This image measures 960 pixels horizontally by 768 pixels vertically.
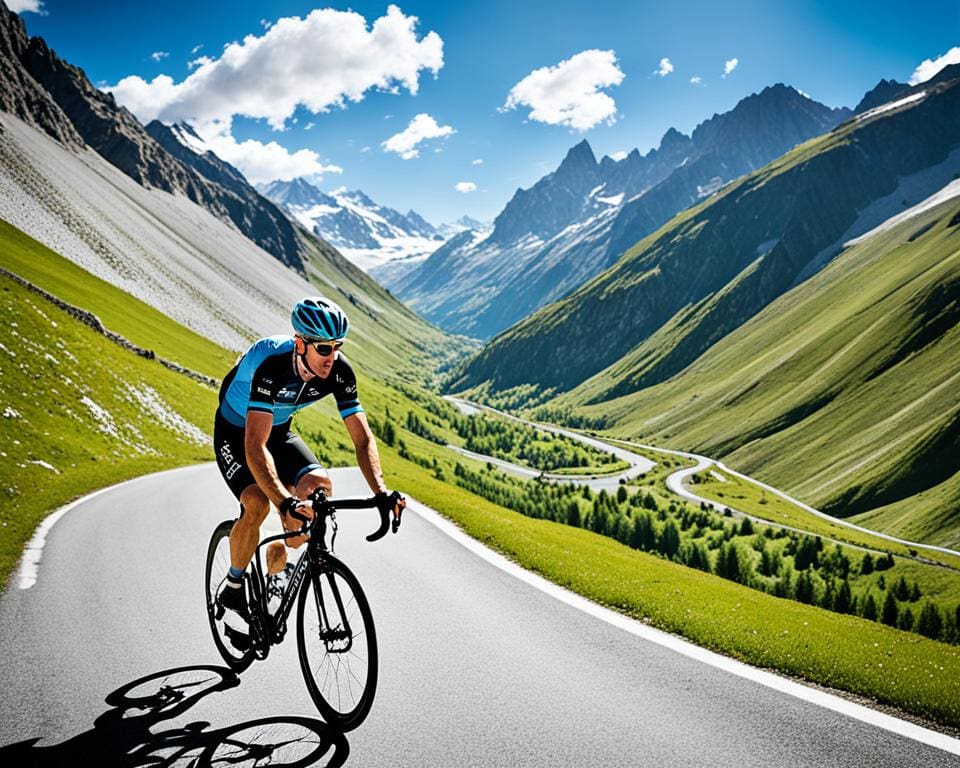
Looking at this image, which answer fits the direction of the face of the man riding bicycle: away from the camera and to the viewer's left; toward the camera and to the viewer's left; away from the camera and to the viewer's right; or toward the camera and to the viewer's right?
toward the camera and to the viewer's right

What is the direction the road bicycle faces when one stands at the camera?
facing the viewer and to the right of the viewer

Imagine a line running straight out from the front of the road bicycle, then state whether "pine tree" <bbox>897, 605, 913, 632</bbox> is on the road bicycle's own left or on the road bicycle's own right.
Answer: on the road bicycle's own left
